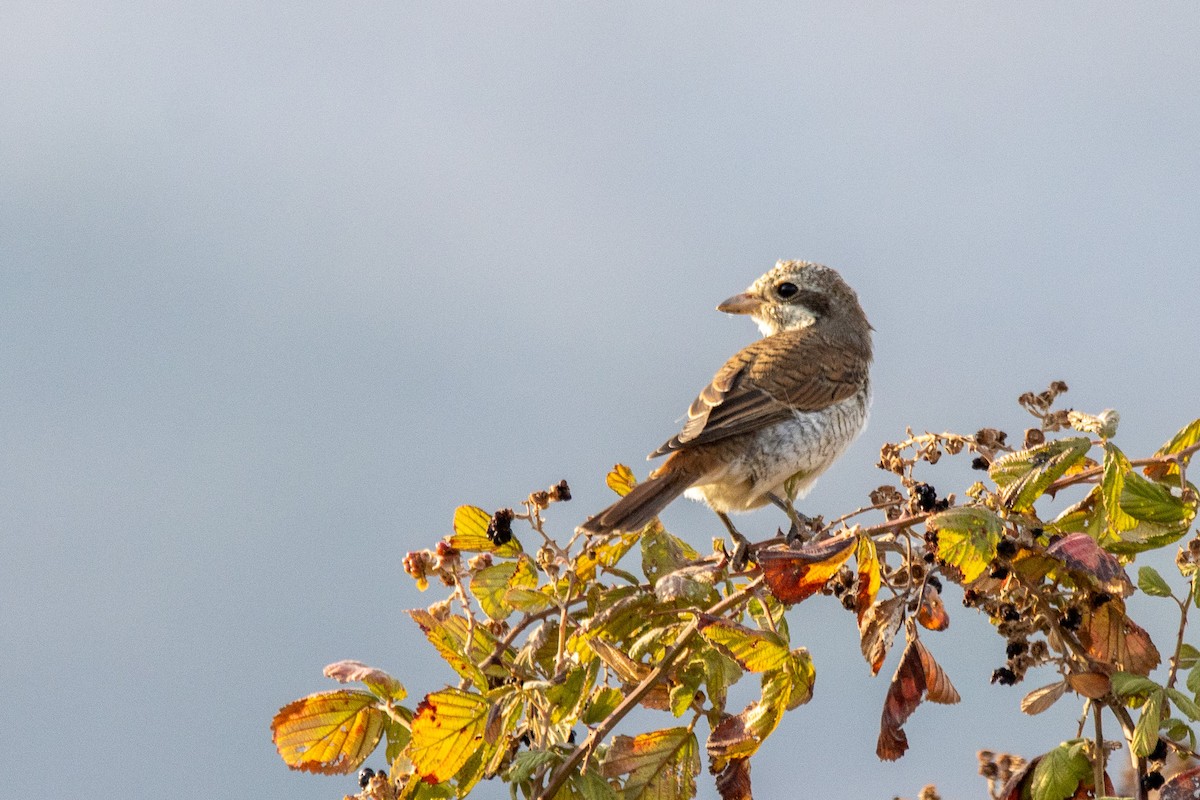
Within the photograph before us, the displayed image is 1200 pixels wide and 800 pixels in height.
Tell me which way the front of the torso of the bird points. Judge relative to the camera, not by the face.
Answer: to the viewer's right
